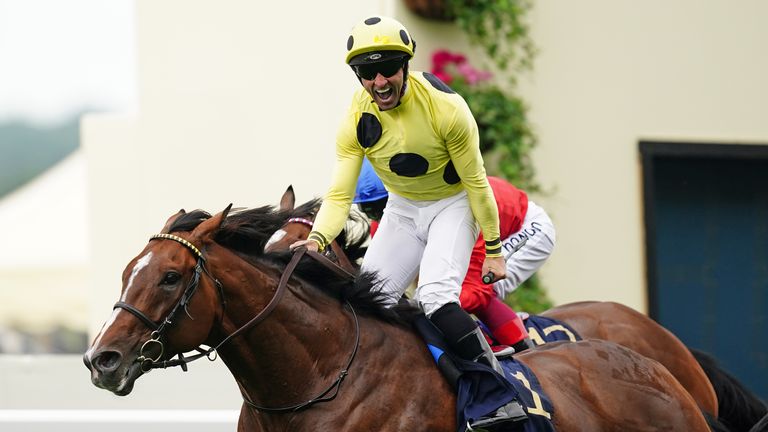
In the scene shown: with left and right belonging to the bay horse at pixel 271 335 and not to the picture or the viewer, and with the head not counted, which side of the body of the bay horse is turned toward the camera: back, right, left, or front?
left

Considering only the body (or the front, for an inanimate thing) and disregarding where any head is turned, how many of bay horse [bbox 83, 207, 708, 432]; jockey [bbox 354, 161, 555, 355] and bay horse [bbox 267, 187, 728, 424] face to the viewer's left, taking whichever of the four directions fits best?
3

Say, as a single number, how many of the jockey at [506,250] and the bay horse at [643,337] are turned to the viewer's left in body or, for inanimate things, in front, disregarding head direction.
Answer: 2

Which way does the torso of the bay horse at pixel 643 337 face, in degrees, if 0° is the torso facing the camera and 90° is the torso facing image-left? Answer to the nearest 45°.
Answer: approximately 90°

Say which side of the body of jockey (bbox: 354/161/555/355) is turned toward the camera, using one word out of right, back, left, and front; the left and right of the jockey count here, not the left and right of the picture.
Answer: left

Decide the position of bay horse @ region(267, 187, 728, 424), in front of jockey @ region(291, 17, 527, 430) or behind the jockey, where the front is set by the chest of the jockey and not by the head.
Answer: behind

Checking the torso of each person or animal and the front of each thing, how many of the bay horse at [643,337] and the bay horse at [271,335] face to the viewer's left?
2
